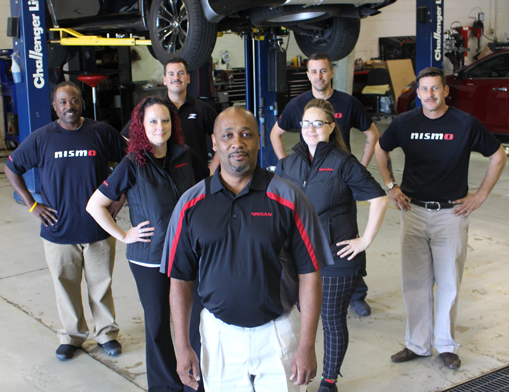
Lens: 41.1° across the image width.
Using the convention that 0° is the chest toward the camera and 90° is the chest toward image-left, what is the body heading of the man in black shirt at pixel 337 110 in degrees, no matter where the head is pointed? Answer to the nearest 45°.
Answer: approximately 0°

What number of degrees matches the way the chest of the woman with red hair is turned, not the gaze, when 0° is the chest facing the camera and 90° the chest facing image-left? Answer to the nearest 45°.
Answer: approximately 315°

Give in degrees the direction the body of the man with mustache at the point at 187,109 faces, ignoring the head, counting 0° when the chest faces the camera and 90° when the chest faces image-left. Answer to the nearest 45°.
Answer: approximately 0°

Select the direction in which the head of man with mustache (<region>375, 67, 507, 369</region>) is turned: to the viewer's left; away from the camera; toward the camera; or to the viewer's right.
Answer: toward the camera

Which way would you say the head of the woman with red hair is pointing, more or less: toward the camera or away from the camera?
toward the camera

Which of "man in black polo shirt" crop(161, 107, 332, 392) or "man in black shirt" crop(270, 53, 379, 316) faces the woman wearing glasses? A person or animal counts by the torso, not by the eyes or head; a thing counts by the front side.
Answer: "man in black shirt" crop(270, 53, 379, 316)

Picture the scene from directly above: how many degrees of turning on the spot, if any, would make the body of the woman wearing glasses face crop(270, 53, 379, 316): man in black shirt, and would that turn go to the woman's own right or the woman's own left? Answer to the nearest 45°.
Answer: approximately 135° to the woman's own right

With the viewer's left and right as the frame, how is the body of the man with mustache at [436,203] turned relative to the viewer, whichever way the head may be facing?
facing the viewer

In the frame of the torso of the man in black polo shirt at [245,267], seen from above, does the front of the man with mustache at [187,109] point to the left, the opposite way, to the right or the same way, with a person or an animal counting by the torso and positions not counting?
the same way

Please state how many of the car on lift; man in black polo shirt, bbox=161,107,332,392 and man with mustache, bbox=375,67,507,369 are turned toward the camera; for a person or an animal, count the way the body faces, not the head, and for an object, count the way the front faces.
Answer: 2

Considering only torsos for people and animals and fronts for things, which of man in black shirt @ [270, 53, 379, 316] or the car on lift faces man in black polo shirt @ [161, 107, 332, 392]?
man in black shirt @ [270, 53, 379, 316]

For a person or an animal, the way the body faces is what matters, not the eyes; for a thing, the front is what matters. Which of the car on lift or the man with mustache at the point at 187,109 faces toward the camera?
the man with mustache

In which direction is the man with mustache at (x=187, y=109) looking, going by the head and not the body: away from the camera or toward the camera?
toward the camera

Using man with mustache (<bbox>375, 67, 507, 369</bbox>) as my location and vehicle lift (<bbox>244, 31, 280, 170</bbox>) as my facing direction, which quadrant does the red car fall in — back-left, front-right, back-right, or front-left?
front-right

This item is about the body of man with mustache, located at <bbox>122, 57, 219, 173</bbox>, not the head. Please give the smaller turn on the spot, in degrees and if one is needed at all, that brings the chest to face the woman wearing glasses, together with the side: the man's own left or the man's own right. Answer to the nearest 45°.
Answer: approximately 45° to the man's own left

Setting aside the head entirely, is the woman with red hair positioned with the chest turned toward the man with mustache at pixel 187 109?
no

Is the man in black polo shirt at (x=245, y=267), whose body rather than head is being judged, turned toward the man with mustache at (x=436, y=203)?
no
